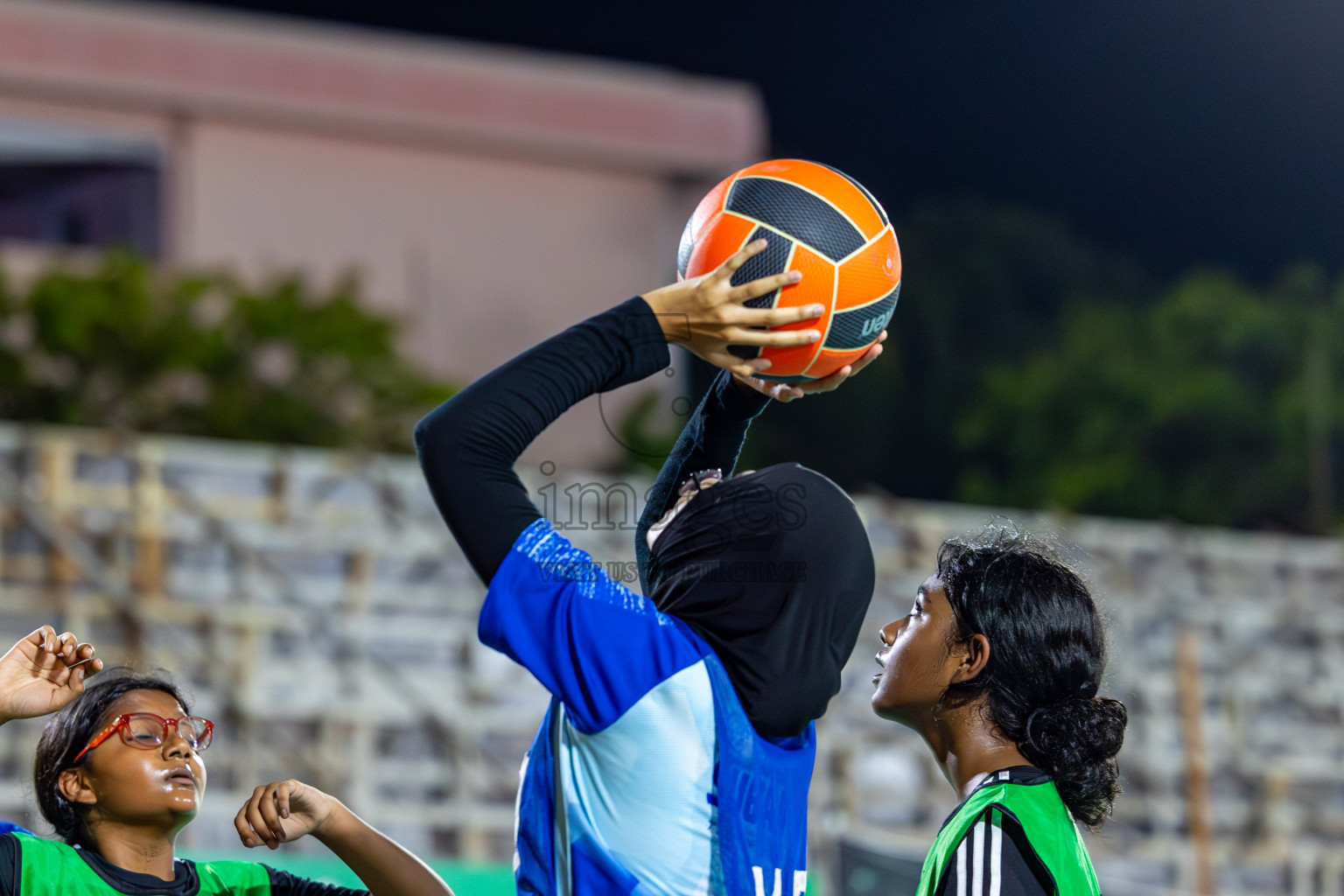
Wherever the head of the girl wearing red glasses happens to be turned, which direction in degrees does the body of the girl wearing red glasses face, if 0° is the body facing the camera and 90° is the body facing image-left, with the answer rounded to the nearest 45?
approximately 315°

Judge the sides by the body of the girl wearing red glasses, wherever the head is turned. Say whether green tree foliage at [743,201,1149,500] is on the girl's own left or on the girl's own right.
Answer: on the girl's own left

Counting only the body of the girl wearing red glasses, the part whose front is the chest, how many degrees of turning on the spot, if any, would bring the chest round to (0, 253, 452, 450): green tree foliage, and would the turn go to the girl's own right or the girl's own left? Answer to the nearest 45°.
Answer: approximately 135° to the girl's own left

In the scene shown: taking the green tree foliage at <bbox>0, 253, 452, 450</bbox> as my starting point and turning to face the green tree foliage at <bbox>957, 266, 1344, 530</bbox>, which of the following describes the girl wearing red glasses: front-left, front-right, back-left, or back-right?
back-right

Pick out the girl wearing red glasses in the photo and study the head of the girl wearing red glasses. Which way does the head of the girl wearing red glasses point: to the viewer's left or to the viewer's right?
to the viewer's right
